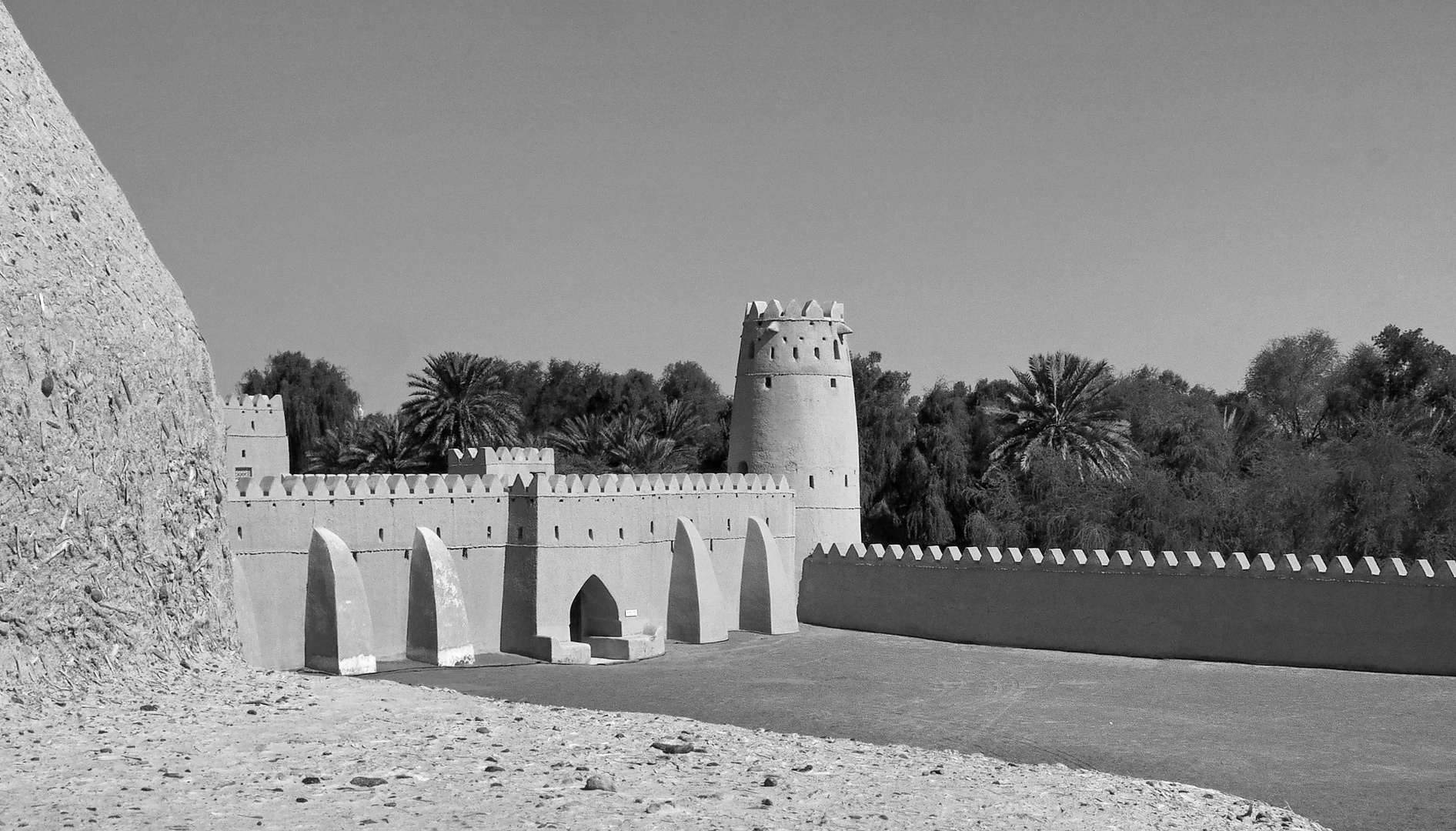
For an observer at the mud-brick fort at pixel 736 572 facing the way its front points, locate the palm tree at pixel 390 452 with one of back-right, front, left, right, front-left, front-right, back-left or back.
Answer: back

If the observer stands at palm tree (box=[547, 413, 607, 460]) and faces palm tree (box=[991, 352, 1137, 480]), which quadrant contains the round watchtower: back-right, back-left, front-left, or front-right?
front-right

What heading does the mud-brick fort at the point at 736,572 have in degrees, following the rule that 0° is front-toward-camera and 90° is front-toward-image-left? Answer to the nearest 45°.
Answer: approximately 315°

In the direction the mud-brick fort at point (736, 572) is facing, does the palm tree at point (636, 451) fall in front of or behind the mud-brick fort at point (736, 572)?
behind

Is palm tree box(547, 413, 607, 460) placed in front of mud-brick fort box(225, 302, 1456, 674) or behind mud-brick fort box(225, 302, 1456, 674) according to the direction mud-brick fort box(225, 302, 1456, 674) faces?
behind

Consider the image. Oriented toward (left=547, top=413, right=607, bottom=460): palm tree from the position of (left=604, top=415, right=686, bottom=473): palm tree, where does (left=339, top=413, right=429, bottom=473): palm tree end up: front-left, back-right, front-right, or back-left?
front-left

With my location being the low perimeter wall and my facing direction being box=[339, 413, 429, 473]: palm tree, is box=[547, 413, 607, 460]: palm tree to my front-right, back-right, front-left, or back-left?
front-right

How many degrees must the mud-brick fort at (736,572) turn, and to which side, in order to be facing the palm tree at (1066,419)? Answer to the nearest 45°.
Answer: approximately 90° to its left
